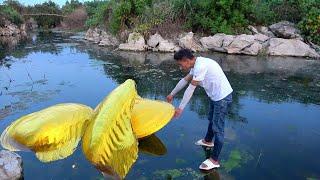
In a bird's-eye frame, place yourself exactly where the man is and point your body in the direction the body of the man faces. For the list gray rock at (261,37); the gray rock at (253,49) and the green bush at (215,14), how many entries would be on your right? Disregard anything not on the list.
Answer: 3

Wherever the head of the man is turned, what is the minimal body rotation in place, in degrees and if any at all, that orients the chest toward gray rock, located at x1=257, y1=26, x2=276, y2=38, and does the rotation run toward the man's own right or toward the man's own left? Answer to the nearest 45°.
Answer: approximately 90° to the man's own right

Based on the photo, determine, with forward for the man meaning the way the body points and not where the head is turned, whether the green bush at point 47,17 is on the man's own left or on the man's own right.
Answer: on the man's own right

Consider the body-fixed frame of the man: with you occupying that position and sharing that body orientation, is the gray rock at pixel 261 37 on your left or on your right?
on your right

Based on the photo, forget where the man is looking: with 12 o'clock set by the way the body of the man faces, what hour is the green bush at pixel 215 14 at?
The green bush is roughly at 3 o'clock from the man.

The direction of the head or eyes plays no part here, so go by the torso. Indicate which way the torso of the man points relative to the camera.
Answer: to the viewer's left

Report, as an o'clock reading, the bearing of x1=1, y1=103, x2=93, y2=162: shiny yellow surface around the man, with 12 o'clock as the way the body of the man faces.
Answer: The shiny yellow surface is roughly at 12 o'clock from the man.

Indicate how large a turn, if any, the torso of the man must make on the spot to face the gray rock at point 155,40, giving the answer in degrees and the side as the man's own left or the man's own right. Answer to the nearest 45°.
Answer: approximately 90° to the man's own right

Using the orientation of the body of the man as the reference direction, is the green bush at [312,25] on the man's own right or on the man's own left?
on the man's own right

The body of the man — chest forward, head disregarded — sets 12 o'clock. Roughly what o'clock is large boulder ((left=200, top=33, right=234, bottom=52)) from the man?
The large boulder is roughly at 3 o'clock from the man.

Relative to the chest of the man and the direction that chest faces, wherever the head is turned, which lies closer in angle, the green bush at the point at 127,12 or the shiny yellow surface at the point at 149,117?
the shiny yellow surface

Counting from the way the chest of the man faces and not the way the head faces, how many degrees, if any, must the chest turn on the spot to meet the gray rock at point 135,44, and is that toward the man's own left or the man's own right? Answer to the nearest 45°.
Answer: approximately 90° to the man's own right
